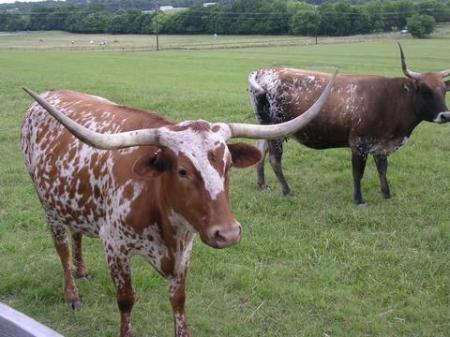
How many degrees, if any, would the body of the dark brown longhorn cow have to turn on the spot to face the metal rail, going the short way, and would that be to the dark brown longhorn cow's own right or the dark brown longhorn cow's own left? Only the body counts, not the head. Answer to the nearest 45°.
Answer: approximately 90° to the dark brown longhorn cow's own right

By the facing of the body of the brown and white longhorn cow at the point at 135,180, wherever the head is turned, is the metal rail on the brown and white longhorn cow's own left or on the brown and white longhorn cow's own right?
on the brown and white longhorn cow's own right

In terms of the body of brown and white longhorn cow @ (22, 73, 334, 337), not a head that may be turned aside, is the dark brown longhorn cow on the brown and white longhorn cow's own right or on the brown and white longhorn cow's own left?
on the brown and white longhorn cow's own left

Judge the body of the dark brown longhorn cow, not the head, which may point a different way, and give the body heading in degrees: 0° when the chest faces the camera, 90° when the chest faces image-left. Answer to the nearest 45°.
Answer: approximately 270°

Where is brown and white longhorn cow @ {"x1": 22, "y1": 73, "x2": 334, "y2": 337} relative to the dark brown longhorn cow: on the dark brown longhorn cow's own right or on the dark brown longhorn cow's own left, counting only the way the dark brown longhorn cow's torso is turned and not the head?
on the dark brown longhorn cow's own right

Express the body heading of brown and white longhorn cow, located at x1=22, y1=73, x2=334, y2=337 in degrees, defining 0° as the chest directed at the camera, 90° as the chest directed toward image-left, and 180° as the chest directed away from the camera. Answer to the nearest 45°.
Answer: approximately 315°
